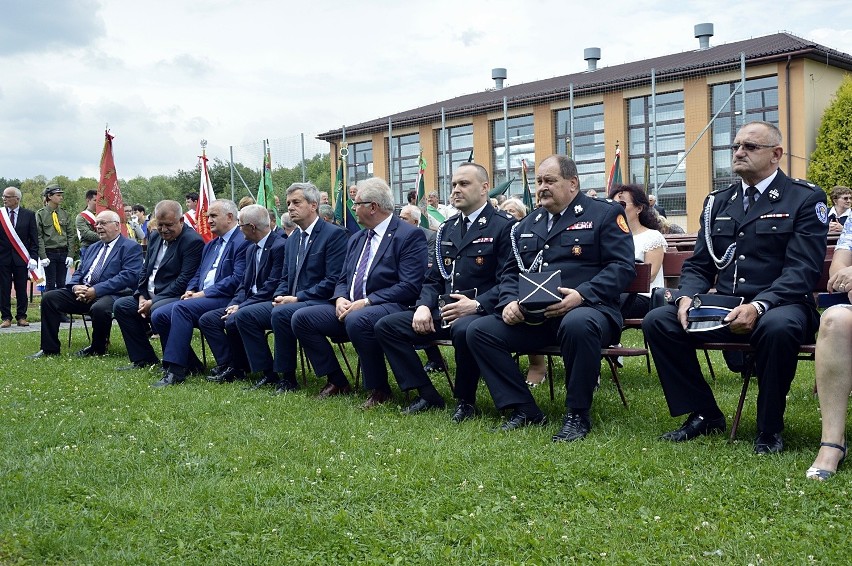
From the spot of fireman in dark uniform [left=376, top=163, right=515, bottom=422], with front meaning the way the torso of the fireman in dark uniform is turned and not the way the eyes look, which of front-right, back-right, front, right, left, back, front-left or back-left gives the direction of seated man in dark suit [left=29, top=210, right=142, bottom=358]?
right

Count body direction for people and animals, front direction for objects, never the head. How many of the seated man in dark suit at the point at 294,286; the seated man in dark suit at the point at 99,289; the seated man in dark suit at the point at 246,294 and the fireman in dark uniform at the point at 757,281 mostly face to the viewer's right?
0

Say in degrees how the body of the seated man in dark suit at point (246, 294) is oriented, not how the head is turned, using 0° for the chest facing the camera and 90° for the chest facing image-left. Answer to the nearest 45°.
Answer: approximately 45°

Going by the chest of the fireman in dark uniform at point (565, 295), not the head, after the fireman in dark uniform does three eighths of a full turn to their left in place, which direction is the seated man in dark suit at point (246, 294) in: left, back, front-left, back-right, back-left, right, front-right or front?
back-left

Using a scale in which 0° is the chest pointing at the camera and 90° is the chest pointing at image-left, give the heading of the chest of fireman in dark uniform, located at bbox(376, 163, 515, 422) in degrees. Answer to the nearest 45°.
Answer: approximately 45°

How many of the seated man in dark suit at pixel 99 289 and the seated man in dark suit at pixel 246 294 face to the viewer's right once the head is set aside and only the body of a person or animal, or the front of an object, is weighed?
0

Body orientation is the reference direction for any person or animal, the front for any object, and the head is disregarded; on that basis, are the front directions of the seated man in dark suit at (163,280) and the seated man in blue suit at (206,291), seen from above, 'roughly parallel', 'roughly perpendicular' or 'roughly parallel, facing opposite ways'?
roughly parallel

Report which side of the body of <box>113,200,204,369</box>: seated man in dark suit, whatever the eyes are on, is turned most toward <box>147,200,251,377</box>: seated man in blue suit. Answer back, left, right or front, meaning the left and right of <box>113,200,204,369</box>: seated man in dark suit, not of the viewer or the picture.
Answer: left

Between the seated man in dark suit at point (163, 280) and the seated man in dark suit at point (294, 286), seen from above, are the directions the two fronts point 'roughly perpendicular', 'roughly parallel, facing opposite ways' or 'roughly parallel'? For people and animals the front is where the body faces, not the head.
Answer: roughly parallel

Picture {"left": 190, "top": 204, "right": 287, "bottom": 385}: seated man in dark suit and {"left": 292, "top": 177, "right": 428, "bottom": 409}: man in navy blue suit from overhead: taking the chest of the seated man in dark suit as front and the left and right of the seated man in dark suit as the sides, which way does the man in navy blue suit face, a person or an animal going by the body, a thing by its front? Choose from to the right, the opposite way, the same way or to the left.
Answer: the same way

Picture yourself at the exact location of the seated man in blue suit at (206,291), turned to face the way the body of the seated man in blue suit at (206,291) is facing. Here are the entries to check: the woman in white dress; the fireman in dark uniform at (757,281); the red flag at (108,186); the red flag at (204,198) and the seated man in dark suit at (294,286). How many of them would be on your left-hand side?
3

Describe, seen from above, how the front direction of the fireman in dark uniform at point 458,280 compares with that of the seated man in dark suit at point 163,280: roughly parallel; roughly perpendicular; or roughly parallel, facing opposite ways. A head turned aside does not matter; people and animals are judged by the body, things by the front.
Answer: roughly parallel

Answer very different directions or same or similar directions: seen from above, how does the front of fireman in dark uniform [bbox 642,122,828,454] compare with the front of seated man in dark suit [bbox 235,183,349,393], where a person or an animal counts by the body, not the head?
same or similar directions

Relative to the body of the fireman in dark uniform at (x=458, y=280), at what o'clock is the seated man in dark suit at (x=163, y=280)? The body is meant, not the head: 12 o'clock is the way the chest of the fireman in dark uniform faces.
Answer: The seated man in dark suit is roughly at 3 o'clock from the fireman in dark uniform.

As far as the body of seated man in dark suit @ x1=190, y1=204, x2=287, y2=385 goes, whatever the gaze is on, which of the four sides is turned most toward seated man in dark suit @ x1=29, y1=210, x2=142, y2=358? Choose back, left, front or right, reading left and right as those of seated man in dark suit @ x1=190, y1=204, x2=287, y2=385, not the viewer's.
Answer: right

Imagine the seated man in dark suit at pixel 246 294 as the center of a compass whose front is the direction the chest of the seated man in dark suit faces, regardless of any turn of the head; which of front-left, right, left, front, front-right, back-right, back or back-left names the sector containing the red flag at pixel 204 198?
back-right

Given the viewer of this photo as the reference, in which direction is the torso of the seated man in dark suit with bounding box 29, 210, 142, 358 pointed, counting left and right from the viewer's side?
facing the viewer and to the left of the viewer
